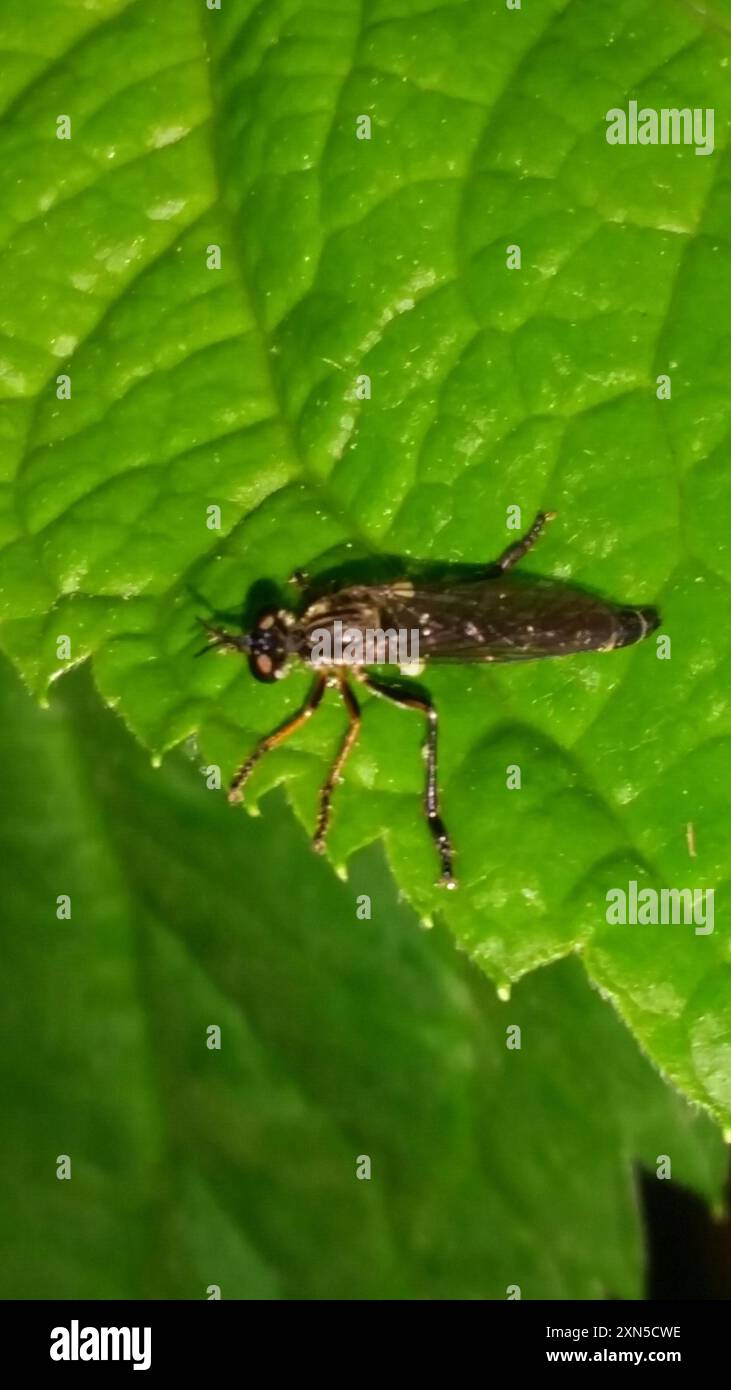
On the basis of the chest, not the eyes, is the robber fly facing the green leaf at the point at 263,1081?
no

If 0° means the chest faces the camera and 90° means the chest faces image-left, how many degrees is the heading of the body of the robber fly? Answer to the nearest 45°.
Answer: approximately 90°
